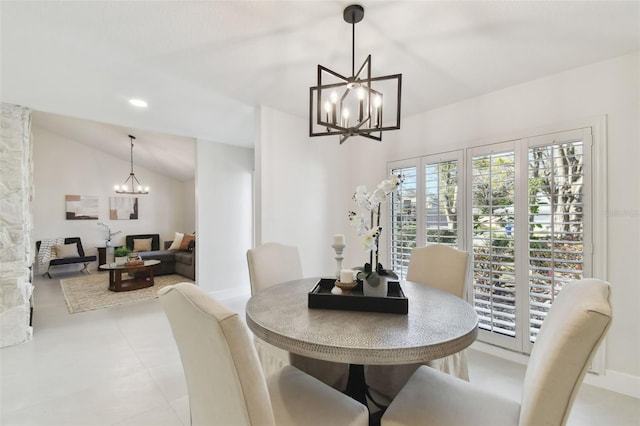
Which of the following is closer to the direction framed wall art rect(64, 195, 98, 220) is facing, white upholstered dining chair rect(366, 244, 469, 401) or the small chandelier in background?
the white upholstered dining chair

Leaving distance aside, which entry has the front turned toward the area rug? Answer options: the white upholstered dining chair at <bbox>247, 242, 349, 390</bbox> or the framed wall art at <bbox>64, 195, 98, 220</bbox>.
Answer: the framed wall art

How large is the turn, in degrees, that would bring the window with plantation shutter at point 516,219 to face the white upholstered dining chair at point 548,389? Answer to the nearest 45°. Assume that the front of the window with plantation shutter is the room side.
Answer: approximately 45° to its left

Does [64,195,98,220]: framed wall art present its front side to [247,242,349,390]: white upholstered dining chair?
yes

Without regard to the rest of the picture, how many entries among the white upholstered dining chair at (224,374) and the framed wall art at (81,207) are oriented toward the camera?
1

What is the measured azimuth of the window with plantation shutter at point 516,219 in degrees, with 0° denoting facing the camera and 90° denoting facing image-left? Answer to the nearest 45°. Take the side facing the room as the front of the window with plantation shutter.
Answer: approximately 45°

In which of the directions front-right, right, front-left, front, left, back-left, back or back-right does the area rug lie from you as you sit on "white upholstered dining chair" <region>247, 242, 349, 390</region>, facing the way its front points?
back

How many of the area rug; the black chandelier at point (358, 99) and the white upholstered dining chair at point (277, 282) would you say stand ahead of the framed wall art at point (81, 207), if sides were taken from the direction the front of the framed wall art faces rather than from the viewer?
3

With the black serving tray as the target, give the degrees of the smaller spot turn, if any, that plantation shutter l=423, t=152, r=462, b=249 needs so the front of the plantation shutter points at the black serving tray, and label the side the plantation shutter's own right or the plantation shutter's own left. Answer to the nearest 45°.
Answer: approximately 45° to the plantation shutter's own left

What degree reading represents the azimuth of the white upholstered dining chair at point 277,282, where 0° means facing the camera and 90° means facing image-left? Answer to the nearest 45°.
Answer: approximately 315°

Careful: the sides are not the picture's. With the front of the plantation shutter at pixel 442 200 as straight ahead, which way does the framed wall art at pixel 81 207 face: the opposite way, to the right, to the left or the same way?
to the left
